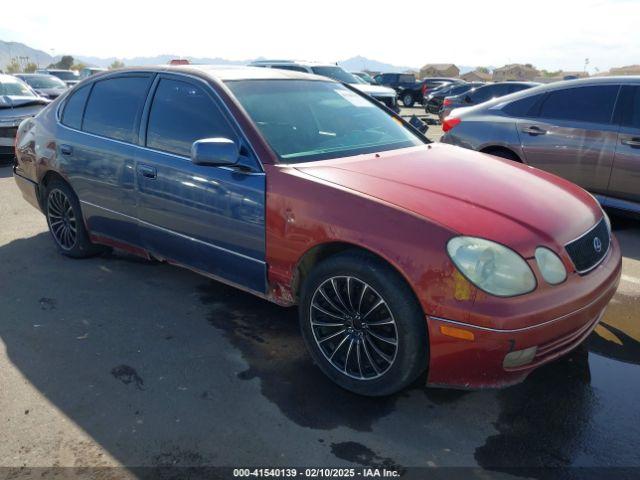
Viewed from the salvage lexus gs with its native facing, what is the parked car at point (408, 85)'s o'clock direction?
The parked car is roughly at 8 o'clock from the salvage lexus gs.

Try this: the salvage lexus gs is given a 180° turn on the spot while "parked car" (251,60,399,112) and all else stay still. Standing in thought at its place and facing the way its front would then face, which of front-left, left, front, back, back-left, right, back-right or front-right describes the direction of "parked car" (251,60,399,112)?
front-right

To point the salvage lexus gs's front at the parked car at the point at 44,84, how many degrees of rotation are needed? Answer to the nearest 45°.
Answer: approximately 180°

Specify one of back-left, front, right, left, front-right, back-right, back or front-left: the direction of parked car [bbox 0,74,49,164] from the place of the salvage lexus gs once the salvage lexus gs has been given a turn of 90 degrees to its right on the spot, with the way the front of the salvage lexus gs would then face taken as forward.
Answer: right

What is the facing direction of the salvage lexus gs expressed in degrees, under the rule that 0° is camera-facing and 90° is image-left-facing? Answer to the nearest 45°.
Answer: approximately 315°

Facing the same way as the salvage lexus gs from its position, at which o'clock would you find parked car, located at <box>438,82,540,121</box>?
The parked car is roughly at 8 o'clock from the salvage lexus gs.

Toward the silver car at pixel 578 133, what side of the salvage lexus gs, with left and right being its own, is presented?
left
